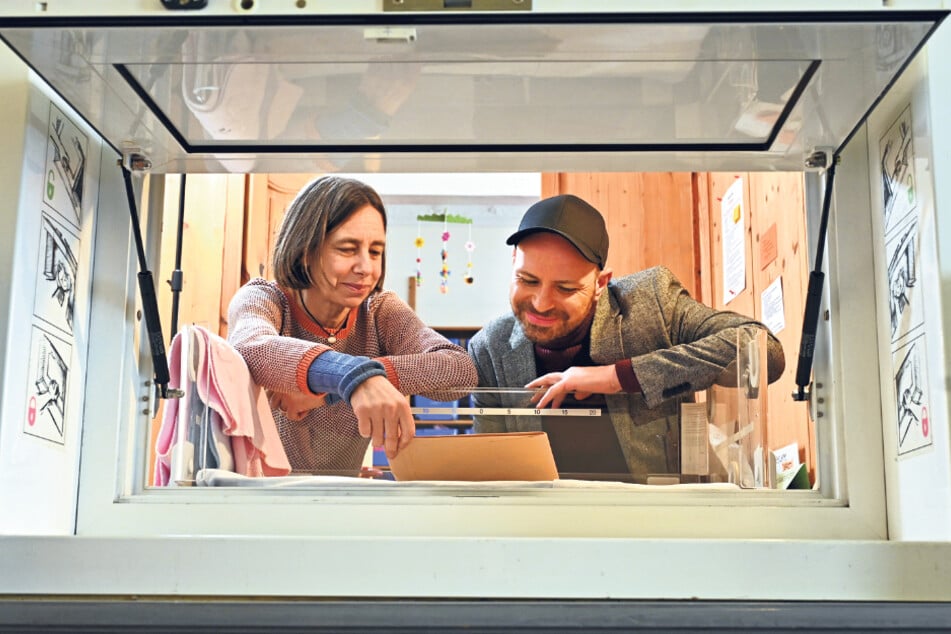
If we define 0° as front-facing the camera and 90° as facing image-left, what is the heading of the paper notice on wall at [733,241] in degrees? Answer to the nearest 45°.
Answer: approximately 45°

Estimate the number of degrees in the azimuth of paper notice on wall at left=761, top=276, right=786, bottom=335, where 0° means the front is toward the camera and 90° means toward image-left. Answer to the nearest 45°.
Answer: approximately 45°

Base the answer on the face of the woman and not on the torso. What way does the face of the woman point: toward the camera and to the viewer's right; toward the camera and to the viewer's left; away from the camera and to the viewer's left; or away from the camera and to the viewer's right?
toward the camera and to the viewer's right
